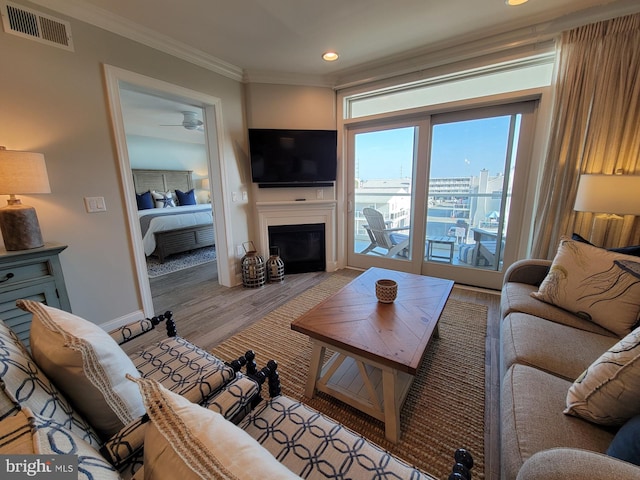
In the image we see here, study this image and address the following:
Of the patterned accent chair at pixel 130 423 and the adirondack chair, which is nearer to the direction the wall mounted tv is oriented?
the patterned accent chair

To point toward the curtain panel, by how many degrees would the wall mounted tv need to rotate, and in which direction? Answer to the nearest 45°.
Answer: approximately 45° to its left

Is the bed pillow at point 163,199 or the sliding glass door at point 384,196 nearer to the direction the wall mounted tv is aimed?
the sliding glass door
